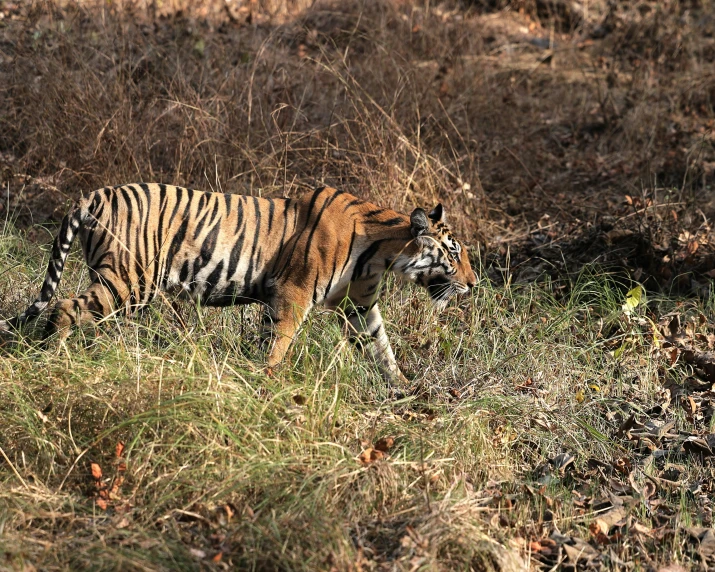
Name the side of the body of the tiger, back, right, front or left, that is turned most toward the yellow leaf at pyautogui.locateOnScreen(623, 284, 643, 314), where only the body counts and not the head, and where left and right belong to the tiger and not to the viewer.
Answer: front

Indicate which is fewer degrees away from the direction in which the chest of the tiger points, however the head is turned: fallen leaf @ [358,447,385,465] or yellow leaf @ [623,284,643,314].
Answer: the yellow leaf

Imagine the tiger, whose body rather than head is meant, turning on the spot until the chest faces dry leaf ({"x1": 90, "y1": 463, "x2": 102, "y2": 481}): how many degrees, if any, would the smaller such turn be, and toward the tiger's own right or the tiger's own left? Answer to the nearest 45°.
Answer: approximately 135° to the tiger's own right

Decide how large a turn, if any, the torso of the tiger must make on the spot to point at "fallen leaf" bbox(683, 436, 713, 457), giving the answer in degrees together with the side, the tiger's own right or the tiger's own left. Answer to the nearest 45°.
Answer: approximately 45° to the tiger's own right

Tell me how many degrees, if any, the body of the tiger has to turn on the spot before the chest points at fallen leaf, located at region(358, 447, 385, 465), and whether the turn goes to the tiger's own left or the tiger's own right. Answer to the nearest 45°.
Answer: approximately 90° to the tiger's own right

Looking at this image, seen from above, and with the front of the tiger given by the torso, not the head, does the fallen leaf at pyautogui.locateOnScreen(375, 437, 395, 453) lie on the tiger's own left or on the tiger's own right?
on the tiger's own right

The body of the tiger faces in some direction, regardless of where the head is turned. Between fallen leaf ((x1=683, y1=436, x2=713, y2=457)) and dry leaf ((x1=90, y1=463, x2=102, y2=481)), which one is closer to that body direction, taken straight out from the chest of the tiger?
the fallen leaf

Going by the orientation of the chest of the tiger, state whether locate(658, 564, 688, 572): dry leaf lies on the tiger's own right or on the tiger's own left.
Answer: on the tiger's own right

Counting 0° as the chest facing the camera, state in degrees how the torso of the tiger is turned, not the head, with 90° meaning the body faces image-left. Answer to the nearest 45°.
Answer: approximately 270°
